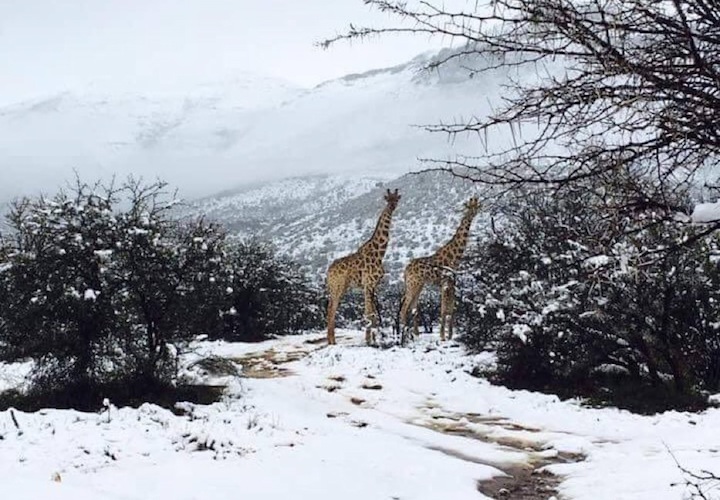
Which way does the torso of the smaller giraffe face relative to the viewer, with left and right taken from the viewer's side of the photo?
facing to the right of the viewer

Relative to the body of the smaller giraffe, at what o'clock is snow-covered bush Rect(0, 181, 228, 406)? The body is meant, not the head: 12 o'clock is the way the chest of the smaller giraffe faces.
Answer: The snow-covered bush is roughly at 4 o'clock from the smaller giraffe.

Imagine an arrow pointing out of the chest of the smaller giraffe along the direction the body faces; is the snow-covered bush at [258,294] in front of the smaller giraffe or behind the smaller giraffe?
behind

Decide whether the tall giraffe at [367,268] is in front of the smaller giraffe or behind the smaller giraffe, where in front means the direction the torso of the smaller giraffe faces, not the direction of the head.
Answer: behind

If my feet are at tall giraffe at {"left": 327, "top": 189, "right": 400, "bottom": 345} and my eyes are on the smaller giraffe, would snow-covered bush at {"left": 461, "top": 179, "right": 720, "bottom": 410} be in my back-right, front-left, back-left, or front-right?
front-right

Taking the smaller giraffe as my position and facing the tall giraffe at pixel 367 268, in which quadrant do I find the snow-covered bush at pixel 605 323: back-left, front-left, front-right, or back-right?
back-left

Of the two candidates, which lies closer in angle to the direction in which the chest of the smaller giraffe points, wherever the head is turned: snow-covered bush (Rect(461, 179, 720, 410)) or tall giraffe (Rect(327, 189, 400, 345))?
the snow-covered bush
